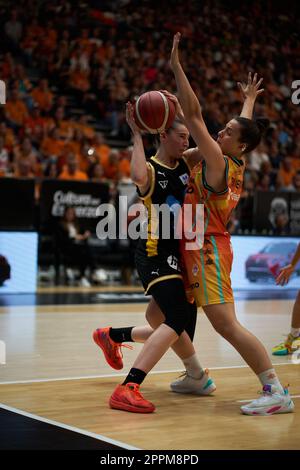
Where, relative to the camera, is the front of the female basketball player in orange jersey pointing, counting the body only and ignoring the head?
to the viewer's left

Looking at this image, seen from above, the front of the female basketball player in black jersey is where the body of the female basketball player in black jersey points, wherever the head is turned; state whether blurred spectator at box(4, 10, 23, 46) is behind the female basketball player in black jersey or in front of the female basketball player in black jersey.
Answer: behind

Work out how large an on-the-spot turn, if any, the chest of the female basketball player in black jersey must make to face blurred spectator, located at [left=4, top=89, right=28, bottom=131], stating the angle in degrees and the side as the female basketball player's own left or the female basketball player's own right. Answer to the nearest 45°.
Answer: approximately 135° to the female basketball player's own left

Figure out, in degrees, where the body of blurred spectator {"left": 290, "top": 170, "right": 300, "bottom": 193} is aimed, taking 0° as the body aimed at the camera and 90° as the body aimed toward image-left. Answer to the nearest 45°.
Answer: approximately 0°

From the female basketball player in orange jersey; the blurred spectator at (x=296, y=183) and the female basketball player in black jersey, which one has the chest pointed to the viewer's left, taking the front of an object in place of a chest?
the female basketball player in orange jersey

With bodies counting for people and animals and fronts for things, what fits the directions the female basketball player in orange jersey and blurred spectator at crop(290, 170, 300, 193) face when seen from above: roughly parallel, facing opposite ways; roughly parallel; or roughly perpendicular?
roughly perpendicular

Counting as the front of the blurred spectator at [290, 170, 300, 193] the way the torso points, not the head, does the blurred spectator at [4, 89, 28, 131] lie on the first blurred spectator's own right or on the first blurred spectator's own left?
on the first blurred spectator's own right

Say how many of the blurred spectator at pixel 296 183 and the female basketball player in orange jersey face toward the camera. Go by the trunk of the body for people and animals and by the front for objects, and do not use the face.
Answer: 1

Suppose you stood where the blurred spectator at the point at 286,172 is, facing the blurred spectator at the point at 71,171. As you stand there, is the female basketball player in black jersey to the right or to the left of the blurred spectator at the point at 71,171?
left

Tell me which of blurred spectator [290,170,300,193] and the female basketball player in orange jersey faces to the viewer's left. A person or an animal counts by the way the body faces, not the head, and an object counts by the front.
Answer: the female basketball player in orange jersey
